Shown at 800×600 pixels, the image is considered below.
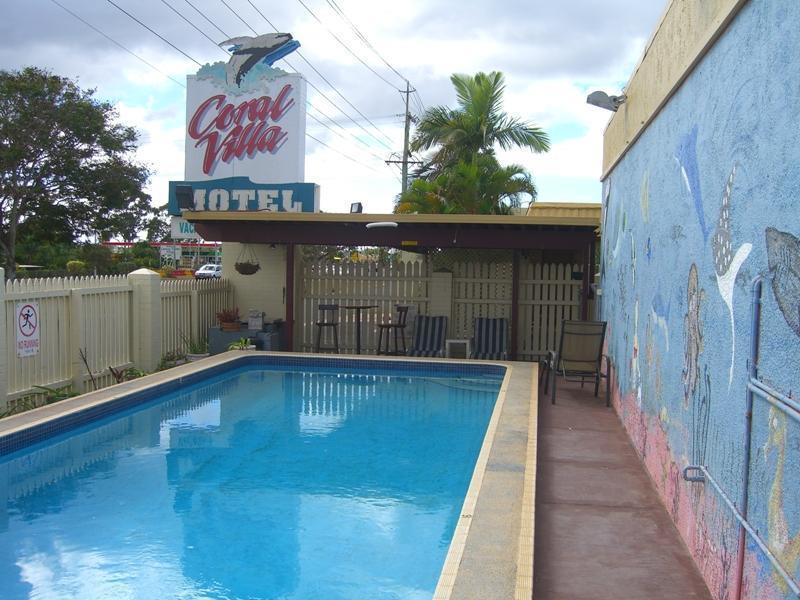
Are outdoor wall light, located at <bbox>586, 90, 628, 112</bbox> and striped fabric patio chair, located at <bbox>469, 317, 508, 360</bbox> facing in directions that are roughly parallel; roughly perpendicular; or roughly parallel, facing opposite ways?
roughly perpendicular

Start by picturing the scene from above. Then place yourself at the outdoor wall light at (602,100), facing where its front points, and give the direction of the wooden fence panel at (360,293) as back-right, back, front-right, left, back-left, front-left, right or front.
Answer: front-right

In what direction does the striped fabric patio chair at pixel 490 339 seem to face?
toward the camera

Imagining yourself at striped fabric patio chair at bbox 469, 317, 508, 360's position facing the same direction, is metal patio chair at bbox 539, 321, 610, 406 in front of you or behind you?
in front

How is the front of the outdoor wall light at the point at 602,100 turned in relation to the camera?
facing to the left of the viewer

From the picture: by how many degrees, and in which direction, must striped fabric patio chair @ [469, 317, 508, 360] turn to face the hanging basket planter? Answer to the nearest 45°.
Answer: approximately 90° to its right

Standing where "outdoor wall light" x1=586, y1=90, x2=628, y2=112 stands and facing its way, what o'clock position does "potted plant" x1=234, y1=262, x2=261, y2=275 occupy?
The potted plant is roughly at 1 o'clock from the outdoor wall light.

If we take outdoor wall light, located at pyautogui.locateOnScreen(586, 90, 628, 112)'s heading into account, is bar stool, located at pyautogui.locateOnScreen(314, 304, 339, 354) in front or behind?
in front

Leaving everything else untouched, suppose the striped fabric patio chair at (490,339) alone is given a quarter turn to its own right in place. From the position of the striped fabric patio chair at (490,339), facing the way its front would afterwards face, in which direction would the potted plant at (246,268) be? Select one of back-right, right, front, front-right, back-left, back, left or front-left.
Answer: front

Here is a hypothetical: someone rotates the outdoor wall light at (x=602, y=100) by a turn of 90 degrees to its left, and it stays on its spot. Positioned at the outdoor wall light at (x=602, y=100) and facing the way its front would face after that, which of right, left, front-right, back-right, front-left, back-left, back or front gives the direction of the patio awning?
back-right

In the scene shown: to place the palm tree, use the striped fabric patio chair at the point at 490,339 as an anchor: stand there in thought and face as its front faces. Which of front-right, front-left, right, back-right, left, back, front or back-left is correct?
back

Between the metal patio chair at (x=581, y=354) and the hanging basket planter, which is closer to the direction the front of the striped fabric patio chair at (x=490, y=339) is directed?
the metal patio chair

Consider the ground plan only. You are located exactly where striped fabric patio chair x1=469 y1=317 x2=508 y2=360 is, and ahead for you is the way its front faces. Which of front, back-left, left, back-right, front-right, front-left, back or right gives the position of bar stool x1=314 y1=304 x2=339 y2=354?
right

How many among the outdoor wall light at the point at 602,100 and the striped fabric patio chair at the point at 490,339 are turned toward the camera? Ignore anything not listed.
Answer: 1
